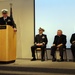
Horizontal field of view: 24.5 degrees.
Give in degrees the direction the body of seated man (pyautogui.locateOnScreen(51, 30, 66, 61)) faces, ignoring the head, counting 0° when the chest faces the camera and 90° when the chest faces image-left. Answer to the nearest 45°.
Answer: approximately 45°

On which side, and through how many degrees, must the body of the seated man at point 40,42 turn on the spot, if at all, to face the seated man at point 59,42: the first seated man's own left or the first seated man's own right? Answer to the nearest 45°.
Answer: approximately 135° to the first seated man's own left

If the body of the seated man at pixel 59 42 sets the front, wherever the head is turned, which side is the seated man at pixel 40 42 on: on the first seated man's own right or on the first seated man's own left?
on the first seated man's own right
